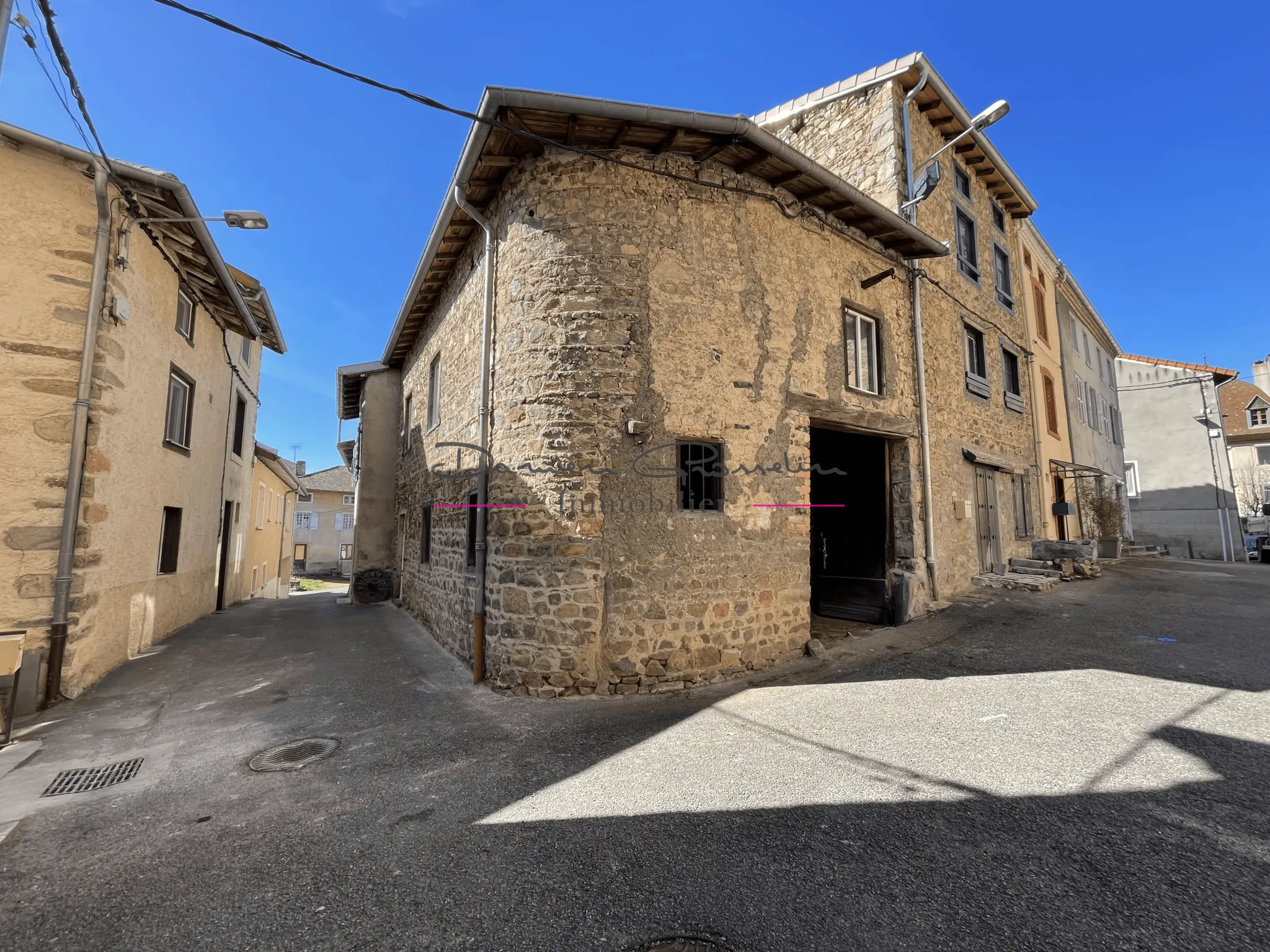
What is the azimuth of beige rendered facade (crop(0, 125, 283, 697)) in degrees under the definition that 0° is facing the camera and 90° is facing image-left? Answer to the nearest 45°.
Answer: approximately 315°

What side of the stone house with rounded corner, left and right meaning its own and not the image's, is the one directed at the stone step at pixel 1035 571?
left

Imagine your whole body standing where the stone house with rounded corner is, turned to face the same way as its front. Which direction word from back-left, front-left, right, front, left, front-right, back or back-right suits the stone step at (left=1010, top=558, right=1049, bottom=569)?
left

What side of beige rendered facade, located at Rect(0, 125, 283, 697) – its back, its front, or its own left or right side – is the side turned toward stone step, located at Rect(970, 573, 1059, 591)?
front

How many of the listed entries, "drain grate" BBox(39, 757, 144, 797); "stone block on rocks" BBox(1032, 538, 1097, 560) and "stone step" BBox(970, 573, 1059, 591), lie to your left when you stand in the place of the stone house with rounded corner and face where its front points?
2

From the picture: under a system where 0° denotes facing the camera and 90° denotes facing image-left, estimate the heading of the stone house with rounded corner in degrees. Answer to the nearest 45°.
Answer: approximately 315°

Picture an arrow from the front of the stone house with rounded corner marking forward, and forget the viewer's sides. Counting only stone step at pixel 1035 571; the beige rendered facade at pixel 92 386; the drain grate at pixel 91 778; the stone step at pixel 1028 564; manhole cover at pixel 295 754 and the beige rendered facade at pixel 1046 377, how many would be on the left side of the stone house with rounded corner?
3

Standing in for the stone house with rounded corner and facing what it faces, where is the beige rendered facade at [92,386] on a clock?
The beige rendered facade is roughly at 4 o'clock from the stone house with rounded corner.

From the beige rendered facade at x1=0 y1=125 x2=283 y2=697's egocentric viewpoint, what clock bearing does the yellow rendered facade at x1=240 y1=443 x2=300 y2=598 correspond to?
the yellow rendered facade at x1=240 y1=443 x2=300 y2=598 is roughly at 8 o'clock from the beige rendered facade at x1=0 y1=125 x2=283 y2=697.

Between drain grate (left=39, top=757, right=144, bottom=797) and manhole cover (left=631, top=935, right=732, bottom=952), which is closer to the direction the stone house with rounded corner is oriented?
the manhole cover

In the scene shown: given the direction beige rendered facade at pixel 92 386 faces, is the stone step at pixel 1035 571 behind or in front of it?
in front

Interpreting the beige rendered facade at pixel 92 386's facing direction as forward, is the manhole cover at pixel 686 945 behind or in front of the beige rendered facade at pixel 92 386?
in front

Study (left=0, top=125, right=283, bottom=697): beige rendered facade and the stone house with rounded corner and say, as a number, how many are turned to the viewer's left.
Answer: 0

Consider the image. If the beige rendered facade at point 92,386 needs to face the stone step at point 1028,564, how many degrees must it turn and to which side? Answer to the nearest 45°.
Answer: approximately 45° to its left
